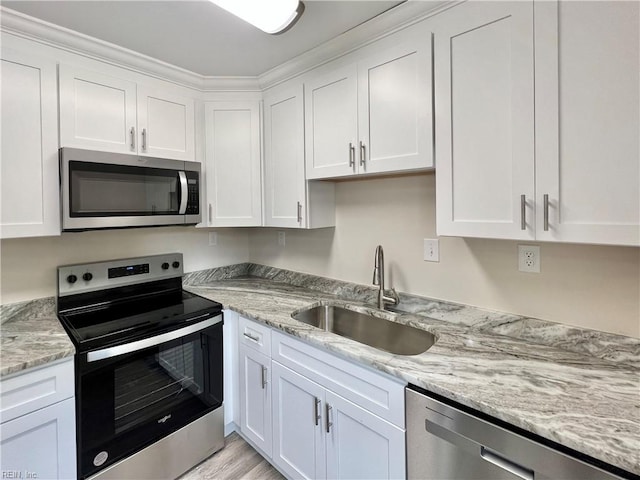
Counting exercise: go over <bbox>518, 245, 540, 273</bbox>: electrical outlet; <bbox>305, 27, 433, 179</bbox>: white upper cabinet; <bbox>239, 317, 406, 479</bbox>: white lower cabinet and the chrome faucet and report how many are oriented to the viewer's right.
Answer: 0

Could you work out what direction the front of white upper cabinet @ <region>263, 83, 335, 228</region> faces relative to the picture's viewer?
facing the viewer and to the left of the viewer

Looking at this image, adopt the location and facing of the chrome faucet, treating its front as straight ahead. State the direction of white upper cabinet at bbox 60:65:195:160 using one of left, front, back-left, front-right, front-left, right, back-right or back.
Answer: front-right

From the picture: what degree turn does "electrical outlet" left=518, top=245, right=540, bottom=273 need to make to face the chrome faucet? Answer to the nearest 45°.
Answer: approximately 90° to its right

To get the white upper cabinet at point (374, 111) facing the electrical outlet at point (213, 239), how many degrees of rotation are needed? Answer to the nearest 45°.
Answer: approximately 90° to its right

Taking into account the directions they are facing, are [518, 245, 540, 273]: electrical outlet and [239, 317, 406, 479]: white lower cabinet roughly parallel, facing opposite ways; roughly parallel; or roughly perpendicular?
roughly parallel

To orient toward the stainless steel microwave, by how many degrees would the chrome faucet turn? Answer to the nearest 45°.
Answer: approximately 45° to its right

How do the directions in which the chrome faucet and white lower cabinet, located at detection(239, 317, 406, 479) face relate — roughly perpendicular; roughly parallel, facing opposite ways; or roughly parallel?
roughly parallel

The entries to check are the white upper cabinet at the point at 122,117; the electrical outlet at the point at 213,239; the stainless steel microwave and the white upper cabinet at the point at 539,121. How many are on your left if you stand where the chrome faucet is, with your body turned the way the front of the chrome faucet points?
1

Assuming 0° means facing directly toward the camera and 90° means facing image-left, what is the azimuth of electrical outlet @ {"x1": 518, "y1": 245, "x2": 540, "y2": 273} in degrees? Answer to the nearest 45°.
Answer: approximately 0°

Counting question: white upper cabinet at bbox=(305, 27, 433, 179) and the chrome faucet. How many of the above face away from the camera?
0

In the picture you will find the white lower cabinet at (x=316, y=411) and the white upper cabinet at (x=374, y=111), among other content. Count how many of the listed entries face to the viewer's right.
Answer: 0

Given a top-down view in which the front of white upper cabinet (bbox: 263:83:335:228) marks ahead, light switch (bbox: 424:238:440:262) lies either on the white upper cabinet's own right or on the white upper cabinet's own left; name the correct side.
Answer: on the white upper cabinet's own left

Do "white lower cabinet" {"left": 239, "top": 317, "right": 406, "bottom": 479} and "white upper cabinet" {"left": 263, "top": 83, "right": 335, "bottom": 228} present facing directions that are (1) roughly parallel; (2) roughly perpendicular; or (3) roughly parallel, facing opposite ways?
roughly parallel

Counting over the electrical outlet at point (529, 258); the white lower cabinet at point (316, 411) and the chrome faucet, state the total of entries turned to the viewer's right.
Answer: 0

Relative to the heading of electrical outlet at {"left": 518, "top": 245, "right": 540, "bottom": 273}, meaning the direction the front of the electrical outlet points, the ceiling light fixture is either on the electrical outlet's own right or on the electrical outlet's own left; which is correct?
on the electrical outlet's own right
